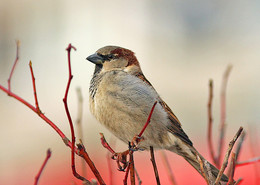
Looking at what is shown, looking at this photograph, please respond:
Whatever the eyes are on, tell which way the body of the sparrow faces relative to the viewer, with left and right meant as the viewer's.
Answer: facing to the left of the viewer
